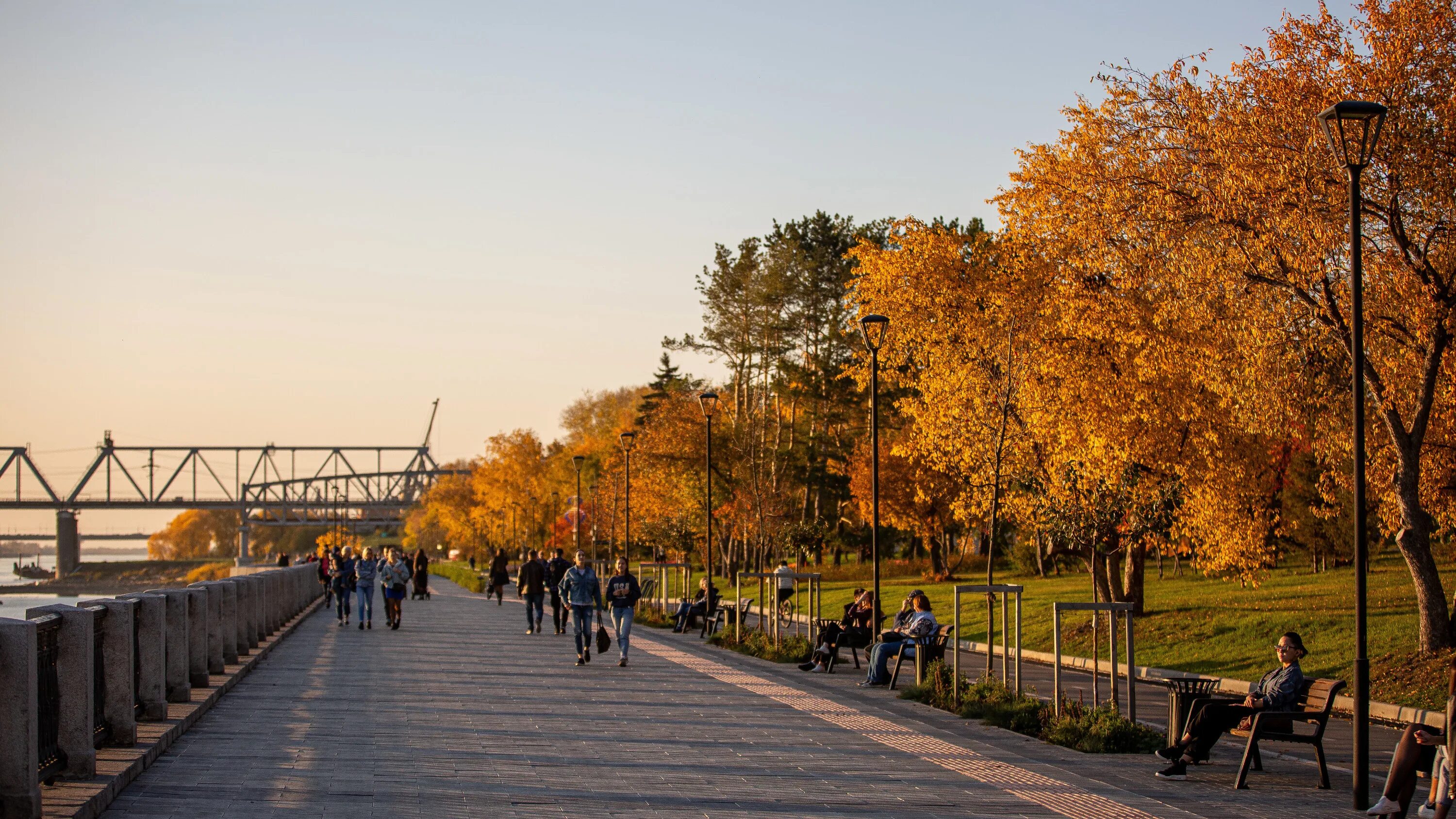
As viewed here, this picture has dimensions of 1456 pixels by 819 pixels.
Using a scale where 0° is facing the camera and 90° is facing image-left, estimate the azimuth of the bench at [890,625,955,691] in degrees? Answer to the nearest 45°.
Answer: approximately 90°

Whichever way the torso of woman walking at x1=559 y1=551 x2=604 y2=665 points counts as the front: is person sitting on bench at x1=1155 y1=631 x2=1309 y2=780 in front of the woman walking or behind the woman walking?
in front

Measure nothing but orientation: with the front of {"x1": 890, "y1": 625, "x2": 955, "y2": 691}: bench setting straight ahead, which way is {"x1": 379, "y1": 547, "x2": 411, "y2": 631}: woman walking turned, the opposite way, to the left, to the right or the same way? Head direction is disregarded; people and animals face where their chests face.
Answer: to the left

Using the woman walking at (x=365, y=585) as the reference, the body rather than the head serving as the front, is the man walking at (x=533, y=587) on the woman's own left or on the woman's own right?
on the woman's own left

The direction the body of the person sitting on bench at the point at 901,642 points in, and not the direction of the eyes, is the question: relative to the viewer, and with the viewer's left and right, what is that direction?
facing to the left of the viewer

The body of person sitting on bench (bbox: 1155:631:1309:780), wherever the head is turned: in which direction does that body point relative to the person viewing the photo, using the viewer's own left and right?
facing to the left of the viewer

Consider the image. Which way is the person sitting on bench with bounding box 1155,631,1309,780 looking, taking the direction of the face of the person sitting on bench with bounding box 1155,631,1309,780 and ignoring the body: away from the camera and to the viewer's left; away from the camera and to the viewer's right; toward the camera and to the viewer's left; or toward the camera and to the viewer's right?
toward the camera and to the viewer's left

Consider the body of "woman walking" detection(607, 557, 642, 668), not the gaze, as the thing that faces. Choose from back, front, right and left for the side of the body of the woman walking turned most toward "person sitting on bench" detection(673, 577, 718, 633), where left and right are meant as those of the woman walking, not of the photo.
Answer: back

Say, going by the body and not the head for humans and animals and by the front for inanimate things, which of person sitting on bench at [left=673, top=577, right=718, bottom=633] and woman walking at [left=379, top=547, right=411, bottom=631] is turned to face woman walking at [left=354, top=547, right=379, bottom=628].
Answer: the person sitting on bench

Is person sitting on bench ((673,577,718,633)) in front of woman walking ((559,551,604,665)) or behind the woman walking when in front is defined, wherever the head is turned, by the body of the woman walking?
behind

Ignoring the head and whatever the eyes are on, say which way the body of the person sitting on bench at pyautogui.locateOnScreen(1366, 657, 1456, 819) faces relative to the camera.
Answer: to the viewer's left

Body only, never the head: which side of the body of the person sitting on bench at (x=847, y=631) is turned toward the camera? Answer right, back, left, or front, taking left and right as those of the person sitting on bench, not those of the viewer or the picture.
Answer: left

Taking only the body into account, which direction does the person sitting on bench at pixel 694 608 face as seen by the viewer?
to the viewer's left

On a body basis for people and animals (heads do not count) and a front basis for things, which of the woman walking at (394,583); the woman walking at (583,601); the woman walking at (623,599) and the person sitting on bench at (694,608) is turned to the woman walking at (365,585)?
the person sitting on bench

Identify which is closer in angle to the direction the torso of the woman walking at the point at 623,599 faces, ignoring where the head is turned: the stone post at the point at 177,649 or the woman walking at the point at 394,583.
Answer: the stone post

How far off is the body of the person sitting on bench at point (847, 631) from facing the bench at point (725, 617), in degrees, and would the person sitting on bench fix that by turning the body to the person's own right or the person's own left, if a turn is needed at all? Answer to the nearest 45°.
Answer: approximately 90° to the person's own right
